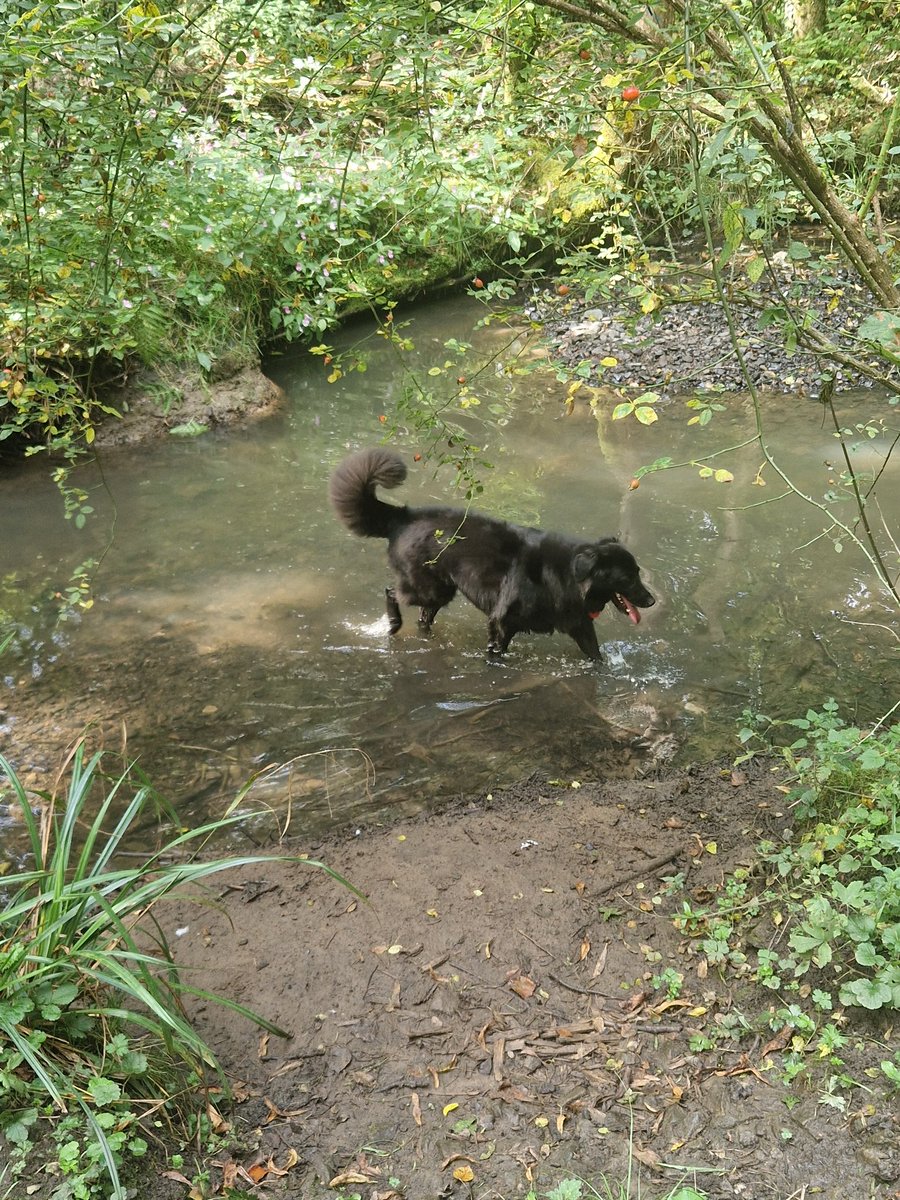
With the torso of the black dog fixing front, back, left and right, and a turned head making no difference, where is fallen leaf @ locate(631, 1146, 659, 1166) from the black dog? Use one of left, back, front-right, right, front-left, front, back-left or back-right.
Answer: right

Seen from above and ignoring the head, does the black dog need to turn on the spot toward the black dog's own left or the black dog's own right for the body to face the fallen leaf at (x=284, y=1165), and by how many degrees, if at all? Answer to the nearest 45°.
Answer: approximately 90° to the black dog's own right

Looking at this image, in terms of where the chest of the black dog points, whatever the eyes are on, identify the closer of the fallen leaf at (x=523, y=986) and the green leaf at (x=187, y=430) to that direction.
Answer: the fallen leaf

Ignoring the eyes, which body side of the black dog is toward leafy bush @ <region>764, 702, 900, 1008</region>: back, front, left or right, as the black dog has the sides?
right

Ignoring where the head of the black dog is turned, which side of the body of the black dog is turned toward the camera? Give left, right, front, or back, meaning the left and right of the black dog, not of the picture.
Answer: right

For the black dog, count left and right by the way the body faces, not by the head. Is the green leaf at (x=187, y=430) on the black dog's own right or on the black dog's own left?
on the black dog's own left

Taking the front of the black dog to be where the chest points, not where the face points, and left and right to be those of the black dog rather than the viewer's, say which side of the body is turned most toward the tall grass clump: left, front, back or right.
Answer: right

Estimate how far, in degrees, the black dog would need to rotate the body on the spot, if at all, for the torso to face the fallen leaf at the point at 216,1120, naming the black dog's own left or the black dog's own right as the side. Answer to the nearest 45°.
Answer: approximately 90° to the black dog's own right

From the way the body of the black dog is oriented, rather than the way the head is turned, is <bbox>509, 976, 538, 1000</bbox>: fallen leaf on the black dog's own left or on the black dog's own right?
on the black dog's own right
